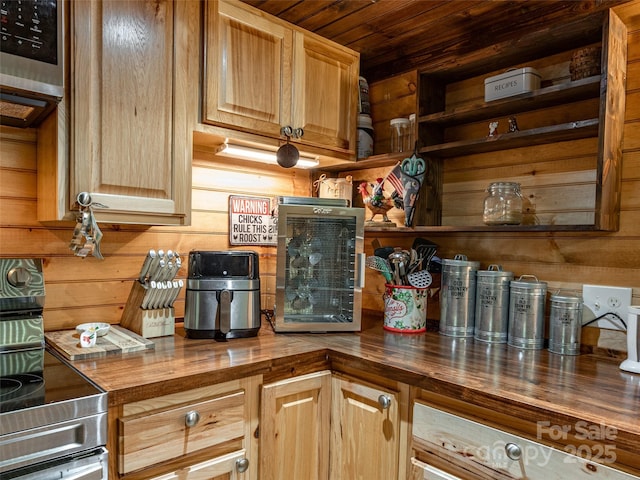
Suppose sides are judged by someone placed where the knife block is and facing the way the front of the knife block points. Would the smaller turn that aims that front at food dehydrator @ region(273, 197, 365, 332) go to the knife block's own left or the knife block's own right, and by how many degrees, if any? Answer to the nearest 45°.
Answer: approximately 45° to the knife block's own left

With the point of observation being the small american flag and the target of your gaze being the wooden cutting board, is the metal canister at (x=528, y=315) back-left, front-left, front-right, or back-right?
back-left

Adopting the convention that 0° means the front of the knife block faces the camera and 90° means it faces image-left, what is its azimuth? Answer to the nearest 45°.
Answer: approximately 315°

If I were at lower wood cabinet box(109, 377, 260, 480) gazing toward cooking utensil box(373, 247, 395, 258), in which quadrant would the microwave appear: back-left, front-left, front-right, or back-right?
back-left

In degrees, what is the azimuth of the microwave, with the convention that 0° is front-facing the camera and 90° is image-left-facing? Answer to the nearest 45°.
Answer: approximately 315°

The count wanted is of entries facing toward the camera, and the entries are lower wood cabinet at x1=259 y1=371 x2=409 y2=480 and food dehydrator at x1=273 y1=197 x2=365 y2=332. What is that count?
2

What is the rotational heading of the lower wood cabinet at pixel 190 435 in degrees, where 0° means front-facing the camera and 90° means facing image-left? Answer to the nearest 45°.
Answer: approximately 315°

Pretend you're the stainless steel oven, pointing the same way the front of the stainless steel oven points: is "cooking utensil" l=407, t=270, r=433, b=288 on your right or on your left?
on your left

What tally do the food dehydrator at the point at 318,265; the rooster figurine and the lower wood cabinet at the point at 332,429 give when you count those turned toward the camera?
2

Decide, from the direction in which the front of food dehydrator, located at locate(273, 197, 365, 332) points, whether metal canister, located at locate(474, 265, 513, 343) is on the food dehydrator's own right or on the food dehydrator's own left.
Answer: on the food dehydrator's own left

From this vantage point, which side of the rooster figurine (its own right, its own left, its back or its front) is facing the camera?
left
